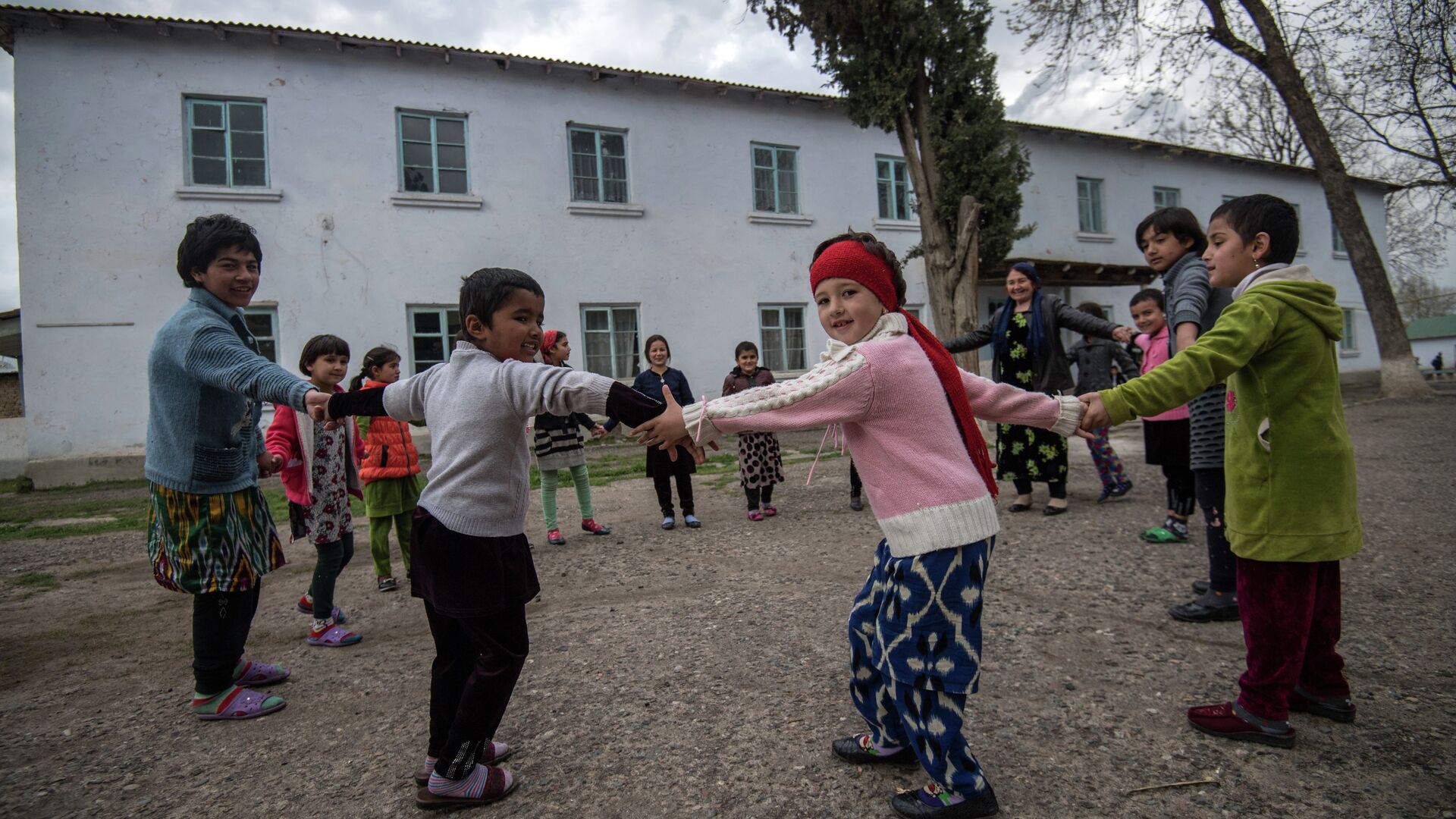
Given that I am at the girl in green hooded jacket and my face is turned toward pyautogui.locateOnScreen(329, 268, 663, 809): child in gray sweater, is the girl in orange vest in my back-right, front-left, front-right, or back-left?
front-right

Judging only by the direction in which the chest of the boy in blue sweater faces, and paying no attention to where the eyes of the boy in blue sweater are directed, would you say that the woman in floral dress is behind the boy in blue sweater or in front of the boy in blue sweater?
in front

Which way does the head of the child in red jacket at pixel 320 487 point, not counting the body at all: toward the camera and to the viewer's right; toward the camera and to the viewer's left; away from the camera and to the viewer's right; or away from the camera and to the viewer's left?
toward the camera and to the viewer's right

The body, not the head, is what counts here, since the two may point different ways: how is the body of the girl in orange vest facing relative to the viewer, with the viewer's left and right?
facing the viewer and to the right of the viewer

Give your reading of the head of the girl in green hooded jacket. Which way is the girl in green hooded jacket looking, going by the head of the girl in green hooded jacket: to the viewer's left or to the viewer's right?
to the viewer's left

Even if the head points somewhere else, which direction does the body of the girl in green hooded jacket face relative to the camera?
to the viewer's left

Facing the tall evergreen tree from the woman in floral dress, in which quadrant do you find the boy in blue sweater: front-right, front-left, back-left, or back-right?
back-left

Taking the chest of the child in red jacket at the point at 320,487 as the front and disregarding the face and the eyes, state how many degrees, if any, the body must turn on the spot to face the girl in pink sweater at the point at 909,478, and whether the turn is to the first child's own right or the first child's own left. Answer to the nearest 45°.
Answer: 0° — they already face them

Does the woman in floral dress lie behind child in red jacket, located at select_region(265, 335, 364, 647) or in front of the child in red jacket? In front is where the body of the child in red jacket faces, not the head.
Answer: in front

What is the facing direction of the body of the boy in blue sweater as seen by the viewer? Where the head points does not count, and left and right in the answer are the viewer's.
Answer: facing to the right of the viewer

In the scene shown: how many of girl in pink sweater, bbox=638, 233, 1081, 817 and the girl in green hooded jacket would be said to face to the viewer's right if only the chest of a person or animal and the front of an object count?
0

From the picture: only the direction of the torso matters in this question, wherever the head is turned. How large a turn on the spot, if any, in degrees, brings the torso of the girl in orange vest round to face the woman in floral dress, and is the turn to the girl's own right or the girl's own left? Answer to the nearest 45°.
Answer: approximately 45° to the girl's own left

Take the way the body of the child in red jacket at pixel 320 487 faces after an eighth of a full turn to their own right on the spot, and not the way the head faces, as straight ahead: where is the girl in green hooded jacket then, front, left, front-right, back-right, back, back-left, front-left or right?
front-left

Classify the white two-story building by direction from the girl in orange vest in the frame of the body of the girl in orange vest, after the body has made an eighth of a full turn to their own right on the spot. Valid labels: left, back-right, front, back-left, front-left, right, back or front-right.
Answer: back

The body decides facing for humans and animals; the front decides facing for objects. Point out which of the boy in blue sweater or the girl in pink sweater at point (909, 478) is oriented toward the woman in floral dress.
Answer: the boy in blue sweater
